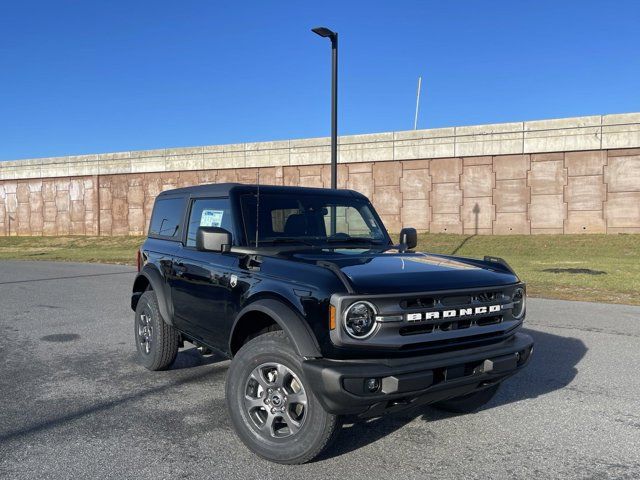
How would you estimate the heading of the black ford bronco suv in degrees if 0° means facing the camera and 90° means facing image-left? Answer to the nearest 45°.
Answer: approximately 315°
